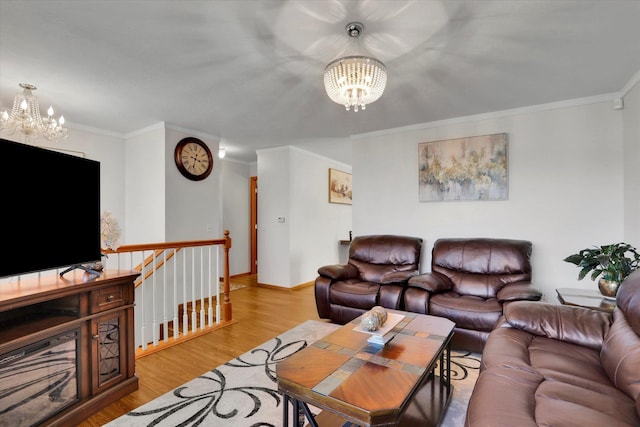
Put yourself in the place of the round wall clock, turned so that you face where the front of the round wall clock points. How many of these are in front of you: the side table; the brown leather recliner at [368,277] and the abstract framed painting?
3

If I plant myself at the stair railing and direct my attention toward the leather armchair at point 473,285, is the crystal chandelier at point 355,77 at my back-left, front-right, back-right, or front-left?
front-right

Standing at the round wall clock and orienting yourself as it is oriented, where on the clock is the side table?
The side table is roughly at 12 o'clock from the round wall clock.

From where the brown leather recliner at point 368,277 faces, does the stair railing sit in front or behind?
in front

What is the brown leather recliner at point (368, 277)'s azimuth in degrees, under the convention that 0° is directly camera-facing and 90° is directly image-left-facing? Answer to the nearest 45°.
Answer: approximately 45°

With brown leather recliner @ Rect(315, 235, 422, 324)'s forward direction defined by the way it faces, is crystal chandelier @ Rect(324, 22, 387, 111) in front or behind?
in front

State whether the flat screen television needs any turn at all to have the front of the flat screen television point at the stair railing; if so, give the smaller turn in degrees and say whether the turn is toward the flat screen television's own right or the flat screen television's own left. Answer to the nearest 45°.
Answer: approximately 90° to the flat screen television's own left

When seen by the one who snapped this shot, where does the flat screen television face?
facing the viewer and to the right of the viewer

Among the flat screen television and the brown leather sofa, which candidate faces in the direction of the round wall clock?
the brown leather sofa

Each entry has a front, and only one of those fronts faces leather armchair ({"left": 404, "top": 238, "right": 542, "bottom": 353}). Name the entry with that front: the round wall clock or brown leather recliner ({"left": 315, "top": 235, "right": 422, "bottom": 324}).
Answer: the round wall clock

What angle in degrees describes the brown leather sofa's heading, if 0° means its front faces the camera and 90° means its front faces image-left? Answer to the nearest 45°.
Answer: approximately 90°

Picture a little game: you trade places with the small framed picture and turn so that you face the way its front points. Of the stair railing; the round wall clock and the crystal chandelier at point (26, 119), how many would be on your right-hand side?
3

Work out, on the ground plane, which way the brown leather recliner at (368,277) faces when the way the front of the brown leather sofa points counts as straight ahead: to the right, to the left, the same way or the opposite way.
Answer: to the left

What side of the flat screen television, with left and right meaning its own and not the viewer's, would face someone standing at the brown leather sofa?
front
